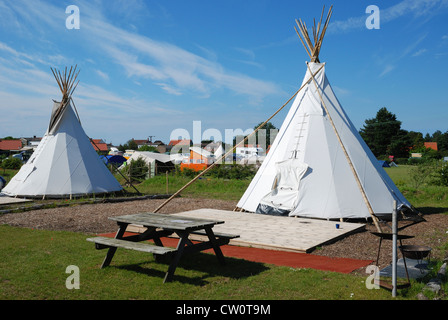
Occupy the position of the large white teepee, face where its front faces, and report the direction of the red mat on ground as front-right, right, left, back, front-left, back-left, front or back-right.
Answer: front-left

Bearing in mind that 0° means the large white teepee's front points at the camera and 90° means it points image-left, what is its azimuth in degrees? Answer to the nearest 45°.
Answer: approximately 45°

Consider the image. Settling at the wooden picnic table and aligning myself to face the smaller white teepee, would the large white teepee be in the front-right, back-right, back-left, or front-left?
front-right

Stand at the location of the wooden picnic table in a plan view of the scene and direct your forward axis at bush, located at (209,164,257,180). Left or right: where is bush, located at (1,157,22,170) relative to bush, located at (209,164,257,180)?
left

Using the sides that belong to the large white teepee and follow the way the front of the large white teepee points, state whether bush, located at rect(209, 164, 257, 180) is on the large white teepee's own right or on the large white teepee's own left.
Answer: on the large white teepee's own right

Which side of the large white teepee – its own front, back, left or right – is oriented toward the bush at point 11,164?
right

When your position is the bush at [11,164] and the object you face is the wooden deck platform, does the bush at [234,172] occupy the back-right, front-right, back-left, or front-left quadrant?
front-left

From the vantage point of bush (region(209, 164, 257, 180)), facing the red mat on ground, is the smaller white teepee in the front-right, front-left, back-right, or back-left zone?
front-right

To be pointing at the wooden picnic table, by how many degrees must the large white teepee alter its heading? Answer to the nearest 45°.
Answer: approximately 45° to its left

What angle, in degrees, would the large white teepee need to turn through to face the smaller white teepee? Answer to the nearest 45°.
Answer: approximately 45° to its right
